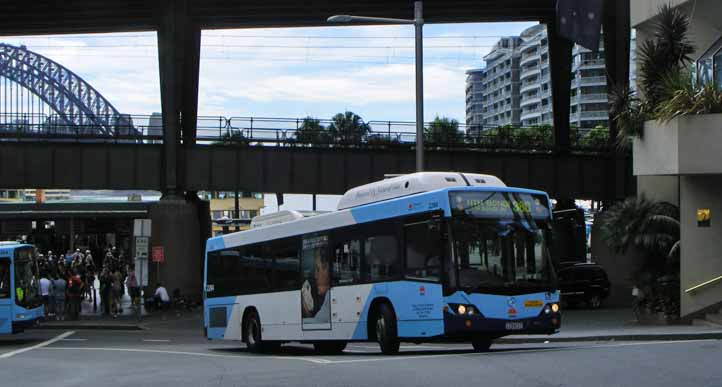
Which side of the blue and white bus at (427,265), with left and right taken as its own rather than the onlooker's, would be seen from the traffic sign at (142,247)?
back

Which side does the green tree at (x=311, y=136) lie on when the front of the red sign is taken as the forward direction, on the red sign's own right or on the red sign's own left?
on the red sign's own left

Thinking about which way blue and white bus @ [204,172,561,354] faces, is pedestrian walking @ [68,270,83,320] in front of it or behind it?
behind

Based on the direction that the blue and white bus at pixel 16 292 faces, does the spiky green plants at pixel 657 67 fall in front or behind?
in front

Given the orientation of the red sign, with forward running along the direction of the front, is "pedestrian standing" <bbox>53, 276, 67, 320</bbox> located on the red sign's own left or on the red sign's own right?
on the red sign's own right

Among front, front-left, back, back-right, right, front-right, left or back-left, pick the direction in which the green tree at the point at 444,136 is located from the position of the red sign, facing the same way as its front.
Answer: left

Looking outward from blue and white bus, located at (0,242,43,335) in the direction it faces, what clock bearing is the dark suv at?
The dark suv is roughly at 10 o'clock from the blue and white bus.

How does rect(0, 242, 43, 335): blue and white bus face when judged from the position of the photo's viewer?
facing the viewer and to the right of the viewer

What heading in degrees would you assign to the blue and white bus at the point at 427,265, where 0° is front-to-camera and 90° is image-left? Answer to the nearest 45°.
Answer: approximately 315°

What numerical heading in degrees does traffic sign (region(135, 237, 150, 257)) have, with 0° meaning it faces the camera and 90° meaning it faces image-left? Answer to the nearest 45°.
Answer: approximately 0°

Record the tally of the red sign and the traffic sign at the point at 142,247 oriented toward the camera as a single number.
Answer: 2

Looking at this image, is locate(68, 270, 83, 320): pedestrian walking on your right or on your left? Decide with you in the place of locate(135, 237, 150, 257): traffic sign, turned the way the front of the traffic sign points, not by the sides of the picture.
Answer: on your right

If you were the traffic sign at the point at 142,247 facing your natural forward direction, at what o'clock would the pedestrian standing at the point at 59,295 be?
The pedestrian standing is roughly at 3 o'clock from the traffic sign.
